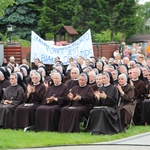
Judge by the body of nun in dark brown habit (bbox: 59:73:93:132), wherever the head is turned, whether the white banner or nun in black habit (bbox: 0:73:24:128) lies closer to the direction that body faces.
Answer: the nun in black habit

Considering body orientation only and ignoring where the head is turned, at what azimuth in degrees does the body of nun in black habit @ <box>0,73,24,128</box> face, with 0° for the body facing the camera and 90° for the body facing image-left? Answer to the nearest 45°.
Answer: approximately 45°

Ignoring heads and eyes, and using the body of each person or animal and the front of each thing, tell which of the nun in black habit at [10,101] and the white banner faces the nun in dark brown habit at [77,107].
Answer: the white banner

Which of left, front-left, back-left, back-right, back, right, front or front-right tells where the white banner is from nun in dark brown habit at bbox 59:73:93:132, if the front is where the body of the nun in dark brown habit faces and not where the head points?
back-right

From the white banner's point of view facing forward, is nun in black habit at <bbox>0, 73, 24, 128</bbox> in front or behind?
in front

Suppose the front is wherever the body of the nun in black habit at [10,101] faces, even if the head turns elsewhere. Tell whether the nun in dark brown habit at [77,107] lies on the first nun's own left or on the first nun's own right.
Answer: on the first nun's own left

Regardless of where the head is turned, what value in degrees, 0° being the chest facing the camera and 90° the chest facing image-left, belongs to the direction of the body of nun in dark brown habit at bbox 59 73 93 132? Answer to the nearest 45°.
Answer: approximately 45°
